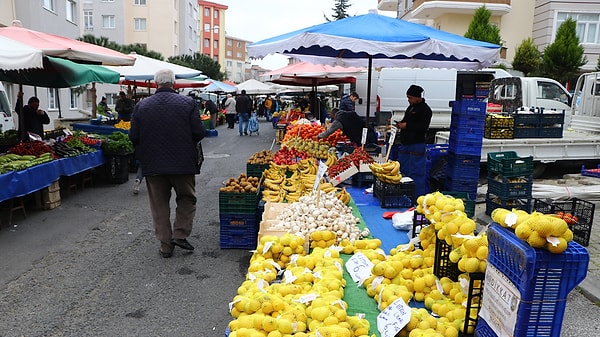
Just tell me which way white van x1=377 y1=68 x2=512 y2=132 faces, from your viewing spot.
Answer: facing to the right of the viewer

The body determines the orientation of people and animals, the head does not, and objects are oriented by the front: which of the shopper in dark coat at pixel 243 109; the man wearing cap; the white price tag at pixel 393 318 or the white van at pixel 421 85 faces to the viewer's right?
the white van

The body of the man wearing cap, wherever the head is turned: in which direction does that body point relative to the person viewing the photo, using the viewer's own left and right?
facing to the left of the viewer

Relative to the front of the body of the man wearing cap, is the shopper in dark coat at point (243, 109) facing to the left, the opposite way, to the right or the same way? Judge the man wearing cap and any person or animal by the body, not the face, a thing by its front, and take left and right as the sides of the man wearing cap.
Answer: to the right

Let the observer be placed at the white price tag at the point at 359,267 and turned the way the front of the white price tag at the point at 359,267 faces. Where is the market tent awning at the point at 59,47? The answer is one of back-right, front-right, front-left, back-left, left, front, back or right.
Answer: back-right

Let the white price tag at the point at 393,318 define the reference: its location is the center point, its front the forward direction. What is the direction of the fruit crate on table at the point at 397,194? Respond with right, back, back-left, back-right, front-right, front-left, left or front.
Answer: back

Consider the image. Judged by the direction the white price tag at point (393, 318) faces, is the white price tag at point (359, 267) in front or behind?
behind

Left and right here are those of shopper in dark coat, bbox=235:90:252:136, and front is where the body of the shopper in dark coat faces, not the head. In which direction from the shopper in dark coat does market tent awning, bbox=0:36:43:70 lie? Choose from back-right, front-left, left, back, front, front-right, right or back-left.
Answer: back

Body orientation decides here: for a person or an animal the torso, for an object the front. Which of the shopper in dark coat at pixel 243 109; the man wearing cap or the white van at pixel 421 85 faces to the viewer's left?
the man wearing cap

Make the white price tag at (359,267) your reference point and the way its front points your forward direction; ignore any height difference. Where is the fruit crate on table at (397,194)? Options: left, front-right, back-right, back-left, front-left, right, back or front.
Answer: back

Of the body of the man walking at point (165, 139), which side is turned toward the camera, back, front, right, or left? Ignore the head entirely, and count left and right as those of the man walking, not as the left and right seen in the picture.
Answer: back

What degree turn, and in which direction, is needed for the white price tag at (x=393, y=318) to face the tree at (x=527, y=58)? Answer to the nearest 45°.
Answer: approximately 180°

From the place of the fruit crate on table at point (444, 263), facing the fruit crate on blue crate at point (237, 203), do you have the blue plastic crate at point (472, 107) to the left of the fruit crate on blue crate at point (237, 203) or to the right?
right

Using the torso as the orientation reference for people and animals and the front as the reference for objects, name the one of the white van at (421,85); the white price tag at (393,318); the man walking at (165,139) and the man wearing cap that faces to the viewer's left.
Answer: the man wearing cap

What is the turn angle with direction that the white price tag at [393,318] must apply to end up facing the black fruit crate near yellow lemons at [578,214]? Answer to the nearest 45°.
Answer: approximately 135° to its left
